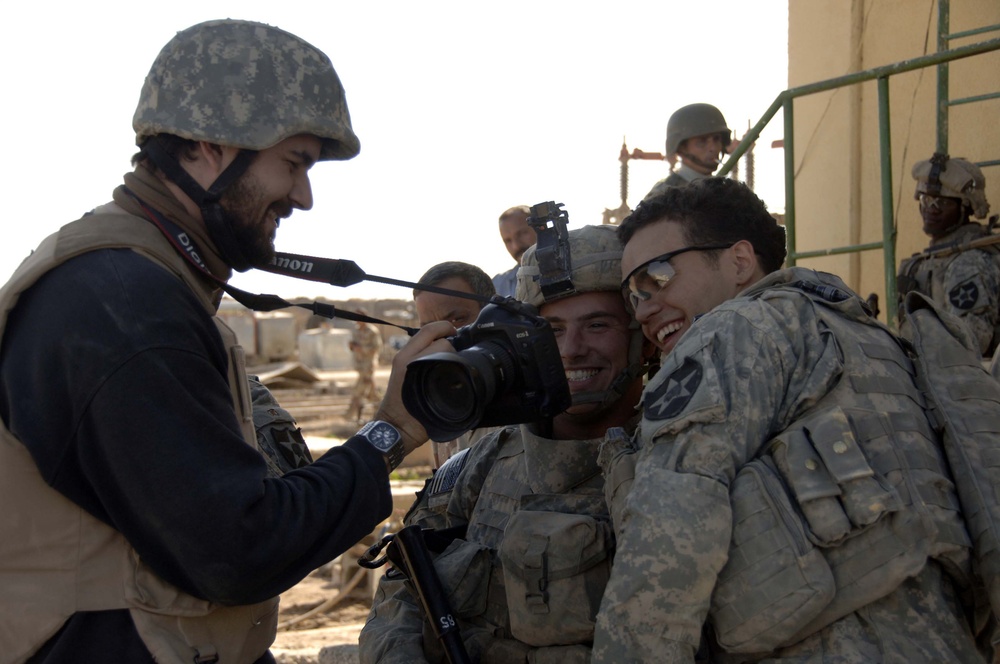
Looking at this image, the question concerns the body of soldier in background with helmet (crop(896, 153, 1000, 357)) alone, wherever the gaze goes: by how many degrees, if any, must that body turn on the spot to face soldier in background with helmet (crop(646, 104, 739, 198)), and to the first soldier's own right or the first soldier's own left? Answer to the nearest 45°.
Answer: approximately 45° to the first soldier's own right

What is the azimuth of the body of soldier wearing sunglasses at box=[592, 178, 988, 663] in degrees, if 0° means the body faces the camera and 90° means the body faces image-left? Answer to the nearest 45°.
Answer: approximately 135°

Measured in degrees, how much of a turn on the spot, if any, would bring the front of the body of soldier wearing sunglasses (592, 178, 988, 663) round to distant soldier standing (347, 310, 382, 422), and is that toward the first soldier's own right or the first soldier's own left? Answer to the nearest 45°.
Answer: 0° — they already face them

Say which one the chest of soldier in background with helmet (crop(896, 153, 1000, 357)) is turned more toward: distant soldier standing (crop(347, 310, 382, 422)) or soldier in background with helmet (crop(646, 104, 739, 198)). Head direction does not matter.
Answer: the soldier in background with helmet

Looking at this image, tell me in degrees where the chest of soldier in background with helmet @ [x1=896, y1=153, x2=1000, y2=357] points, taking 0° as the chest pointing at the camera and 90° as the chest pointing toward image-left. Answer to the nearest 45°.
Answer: approximately 45°

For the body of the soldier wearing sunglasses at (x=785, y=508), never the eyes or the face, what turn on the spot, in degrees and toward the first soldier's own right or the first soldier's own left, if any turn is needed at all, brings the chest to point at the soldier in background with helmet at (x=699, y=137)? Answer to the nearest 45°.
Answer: approximately 45° to the first soldier's own right
